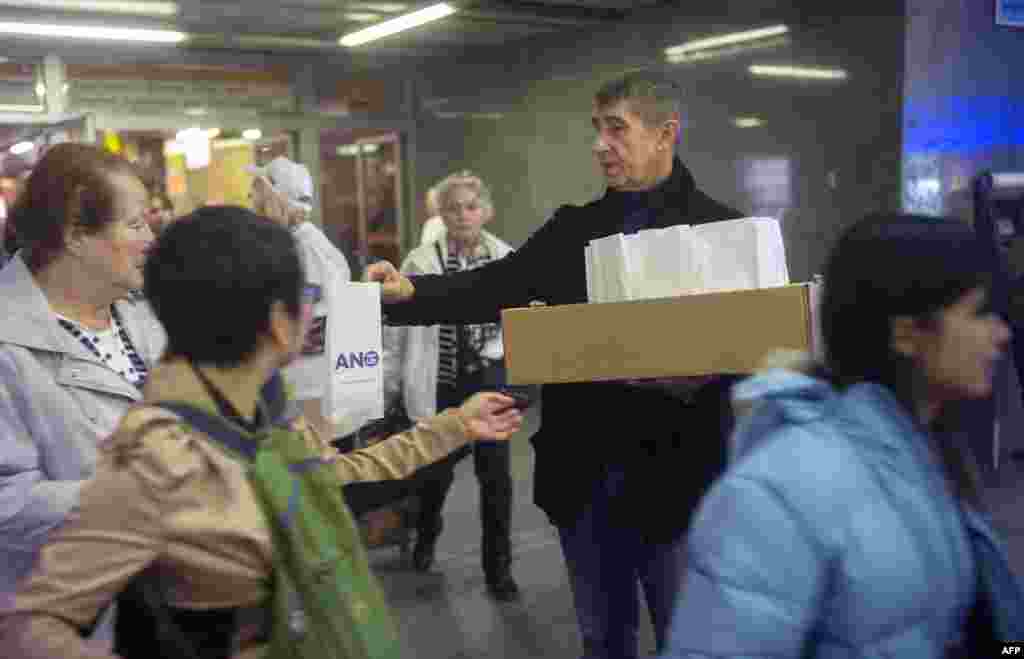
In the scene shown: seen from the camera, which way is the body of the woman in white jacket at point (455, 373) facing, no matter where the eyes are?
toward the camera

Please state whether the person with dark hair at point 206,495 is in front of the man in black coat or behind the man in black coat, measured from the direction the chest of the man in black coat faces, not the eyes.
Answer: in front

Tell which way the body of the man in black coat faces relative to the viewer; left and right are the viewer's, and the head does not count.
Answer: facing the viewer and to the left of the viewer

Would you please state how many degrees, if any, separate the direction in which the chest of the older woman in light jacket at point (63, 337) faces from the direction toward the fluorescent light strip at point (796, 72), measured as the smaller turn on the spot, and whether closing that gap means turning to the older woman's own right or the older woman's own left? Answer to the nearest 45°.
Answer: approximately 90° to the older woman's own left

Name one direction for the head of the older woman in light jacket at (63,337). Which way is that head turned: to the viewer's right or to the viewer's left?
to the viewer's right

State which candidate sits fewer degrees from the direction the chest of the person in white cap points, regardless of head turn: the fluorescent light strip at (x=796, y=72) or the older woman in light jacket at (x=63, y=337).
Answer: the older woman in light jacket

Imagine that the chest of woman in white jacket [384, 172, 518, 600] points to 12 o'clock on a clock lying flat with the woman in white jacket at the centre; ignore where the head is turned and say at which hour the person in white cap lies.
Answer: The person in white cap is roughly at 2 o'clock from the woman in white jacket.

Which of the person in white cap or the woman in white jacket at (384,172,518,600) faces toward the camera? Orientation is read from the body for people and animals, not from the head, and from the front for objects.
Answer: the woman in white jacket

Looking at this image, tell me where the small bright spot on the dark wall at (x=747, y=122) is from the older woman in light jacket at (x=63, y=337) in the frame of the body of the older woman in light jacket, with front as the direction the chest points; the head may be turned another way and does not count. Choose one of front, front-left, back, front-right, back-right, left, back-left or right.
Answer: left

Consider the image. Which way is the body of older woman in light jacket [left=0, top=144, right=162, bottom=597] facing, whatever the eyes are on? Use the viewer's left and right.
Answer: facing the viewer and to the right of the viewer

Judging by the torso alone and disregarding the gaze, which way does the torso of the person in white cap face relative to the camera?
to the viewer's left

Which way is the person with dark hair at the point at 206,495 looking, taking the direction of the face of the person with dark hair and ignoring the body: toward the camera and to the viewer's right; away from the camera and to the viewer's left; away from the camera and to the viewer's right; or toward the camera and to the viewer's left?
away from the camera and to the viewer's right

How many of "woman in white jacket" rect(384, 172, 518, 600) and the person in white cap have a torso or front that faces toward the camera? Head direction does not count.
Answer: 1

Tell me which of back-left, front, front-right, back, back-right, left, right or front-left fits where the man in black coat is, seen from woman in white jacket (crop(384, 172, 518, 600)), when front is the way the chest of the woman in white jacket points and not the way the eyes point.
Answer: front

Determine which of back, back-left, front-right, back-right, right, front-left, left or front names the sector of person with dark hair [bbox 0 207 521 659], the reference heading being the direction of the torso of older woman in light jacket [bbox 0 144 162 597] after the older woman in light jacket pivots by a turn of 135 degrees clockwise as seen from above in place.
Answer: left
